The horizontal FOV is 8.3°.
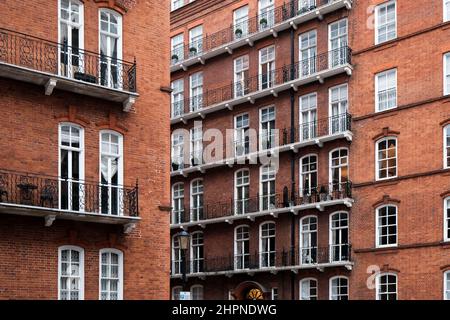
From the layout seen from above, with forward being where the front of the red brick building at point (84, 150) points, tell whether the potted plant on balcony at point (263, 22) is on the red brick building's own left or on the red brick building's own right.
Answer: on the red brick building's own left

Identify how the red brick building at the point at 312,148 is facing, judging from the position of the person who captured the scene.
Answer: facing the viewer and to the left of the viewer

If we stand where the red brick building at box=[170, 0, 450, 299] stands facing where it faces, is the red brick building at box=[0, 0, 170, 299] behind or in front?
in front

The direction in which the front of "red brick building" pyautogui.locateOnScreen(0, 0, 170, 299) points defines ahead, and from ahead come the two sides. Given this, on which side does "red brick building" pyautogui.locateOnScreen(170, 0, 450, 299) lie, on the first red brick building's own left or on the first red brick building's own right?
on the first red brick building's own left

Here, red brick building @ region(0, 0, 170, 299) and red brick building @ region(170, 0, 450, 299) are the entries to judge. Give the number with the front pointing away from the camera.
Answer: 0
